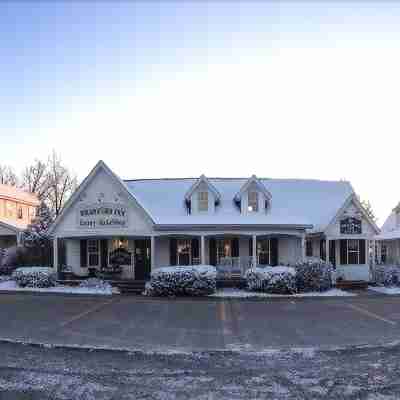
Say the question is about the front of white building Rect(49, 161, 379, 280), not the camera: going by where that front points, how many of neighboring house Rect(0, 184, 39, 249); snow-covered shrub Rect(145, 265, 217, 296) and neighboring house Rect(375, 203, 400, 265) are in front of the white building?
1

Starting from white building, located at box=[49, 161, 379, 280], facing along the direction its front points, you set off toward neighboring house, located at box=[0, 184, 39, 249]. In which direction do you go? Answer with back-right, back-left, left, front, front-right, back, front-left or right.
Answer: back-right

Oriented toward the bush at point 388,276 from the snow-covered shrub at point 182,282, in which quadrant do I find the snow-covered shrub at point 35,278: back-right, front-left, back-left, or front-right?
back-left

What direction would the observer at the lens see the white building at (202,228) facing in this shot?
facing the viewer

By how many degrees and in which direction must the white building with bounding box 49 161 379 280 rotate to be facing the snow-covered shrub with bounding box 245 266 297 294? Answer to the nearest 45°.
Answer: approximately 45° to its left

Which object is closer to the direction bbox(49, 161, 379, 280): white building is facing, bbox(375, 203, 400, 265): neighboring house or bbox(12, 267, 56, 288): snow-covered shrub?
the snow-covered shrub

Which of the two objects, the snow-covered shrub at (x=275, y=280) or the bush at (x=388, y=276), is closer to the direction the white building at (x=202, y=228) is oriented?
the snow-covered shrub

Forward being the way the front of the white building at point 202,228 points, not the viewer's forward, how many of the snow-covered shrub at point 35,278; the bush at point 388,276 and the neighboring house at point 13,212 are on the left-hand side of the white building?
1

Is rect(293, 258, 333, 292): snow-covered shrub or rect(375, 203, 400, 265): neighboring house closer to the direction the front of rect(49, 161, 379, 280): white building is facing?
the snow-covered shrub

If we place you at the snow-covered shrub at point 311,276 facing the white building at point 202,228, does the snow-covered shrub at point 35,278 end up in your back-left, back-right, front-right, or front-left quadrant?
front-left

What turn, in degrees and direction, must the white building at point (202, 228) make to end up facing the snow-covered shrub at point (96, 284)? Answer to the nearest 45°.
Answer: approximately 45° to its right

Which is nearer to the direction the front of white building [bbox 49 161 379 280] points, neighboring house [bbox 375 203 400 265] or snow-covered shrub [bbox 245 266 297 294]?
the snow-covered shrub

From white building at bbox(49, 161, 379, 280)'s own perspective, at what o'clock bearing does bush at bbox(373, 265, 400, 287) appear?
The bush is roughly at 9 o'clock from the white building.

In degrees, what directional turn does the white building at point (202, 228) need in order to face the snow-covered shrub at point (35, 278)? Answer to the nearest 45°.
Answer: approximately 90° to its right

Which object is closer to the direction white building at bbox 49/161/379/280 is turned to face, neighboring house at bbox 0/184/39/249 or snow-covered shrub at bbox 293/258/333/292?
the snow-covered shrub

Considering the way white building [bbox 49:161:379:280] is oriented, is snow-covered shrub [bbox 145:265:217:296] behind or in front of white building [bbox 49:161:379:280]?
in front
